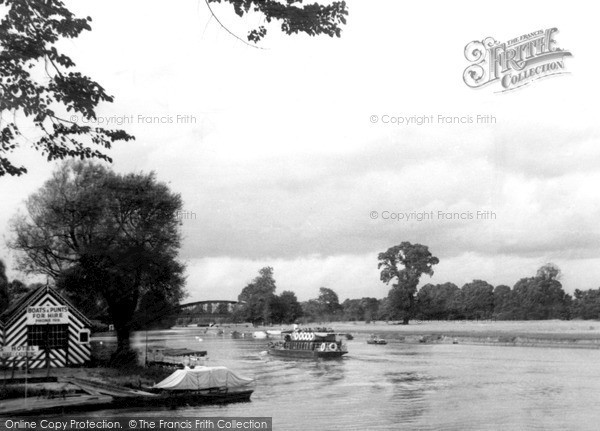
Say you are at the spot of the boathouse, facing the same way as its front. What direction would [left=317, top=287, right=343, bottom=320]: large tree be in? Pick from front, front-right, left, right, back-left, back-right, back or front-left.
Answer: back-left

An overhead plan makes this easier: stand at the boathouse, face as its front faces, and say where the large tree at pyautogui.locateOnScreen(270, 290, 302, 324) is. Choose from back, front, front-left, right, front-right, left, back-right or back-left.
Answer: back-left

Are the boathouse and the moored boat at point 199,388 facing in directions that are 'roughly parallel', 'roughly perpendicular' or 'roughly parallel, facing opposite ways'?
roughly perpendicular

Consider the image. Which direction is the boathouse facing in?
toward the camera
